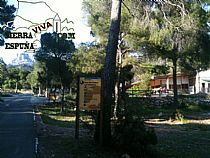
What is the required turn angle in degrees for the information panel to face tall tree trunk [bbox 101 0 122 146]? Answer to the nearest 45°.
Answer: approximately 45° to its left

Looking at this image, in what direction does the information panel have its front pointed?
toward the camera

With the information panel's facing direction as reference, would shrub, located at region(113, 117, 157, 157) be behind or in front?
in front
